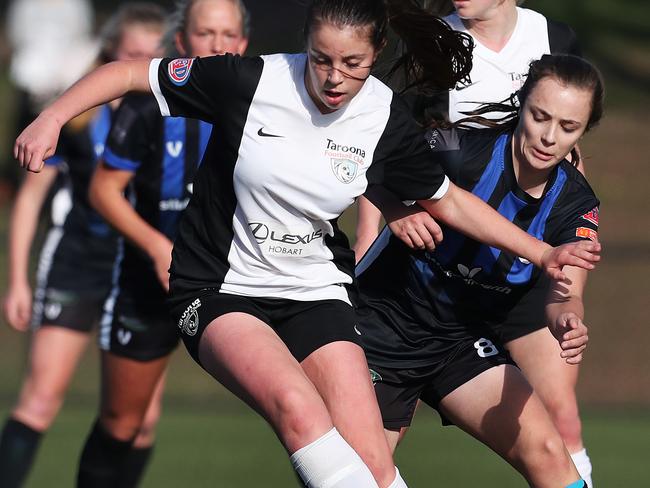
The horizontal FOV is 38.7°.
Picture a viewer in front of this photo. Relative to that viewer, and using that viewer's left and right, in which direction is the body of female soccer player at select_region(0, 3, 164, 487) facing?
facing the viewer and to the right of the viewer

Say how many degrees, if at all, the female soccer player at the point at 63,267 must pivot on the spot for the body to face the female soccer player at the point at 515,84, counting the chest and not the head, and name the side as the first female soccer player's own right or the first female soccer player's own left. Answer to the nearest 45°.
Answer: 0° — they already face them

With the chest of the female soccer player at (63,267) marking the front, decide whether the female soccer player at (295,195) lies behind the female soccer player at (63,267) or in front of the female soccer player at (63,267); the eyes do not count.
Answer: in front
